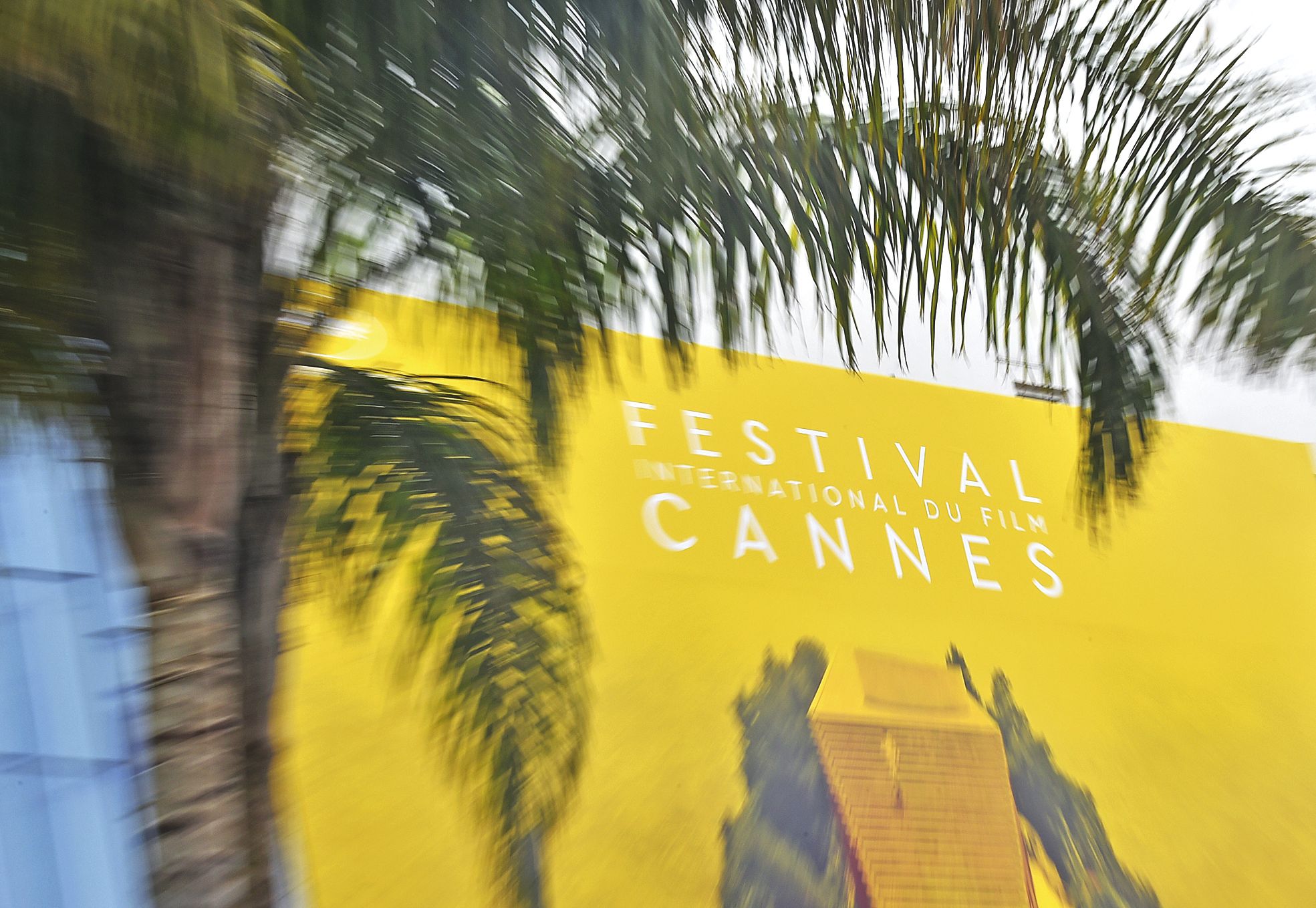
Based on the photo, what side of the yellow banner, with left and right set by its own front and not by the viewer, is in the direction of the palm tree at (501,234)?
front

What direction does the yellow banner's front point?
toward the camera
